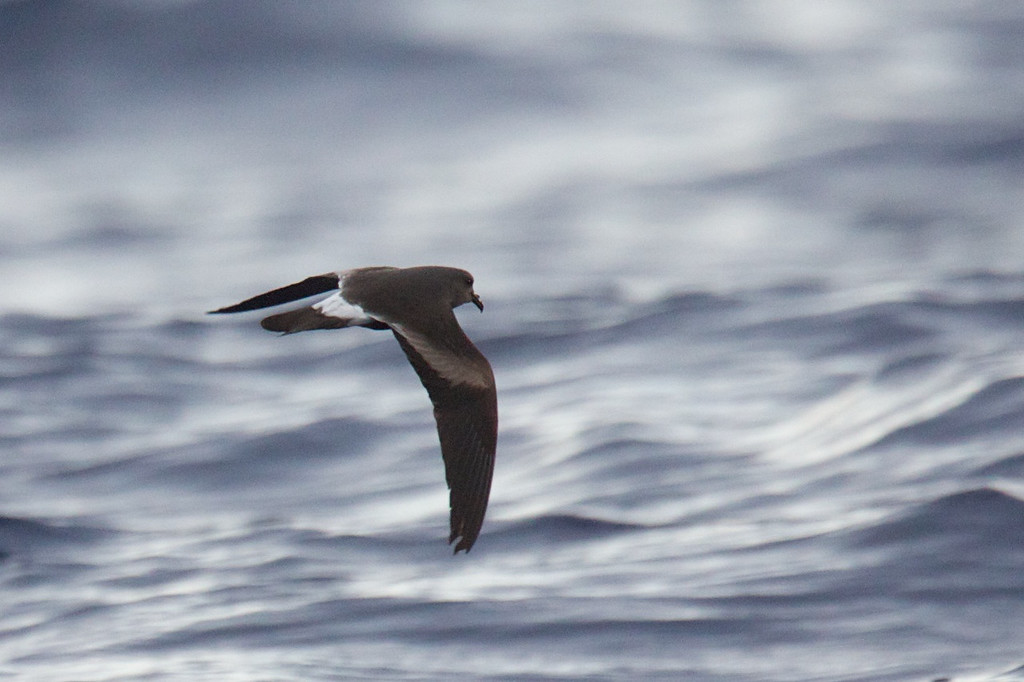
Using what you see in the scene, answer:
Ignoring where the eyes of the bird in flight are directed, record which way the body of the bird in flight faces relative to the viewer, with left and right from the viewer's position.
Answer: facing to the right of the viewer
